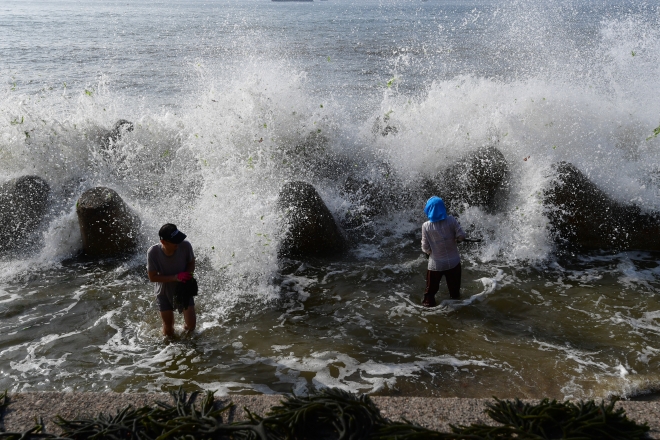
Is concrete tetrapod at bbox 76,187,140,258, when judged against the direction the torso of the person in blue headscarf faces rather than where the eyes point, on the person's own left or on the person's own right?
on the person's own left

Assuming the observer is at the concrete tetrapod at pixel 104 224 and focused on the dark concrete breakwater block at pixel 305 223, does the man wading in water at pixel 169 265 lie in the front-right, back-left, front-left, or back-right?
front-right

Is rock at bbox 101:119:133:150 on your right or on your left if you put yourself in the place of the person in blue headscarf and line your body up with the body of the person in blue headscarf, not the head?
on your left

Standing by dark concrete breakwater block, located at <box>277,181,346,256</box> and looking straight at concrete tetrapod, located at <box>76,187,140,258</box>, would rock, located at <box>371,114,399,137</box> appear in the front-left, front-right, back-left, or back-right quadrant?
back-right

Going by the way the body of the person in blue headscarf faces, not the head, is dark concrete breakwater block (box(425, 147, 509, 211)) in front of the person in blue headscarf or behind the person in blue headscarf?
in front

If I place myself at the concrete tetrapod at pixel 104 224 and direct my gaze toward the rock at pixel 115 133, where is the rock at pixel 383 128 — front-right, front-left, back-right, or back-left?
front-right

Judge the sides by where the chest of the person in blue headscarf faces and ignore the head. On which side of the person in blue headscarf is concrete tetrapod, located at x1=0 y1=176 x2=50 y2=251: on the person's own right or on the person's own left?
on the person's own left

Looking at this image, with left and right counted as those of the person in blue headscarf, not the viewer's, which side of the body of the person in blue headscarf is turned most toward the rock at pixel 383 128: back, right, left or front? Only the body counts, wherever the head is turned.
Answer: front

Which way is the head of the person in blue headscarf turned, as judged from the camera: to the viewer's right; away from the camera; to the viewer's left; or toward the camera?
away from the camera

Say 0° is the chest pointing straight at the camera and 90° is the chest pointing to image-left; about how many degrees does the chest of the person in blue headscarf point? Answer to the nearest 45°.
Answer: approximately 180°

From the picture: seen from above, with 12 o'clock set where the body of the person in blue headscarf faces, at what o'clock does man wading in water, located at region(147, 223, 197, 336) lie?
The man wading in water is roughly at 8 o'clock from the person in blue headscarf.

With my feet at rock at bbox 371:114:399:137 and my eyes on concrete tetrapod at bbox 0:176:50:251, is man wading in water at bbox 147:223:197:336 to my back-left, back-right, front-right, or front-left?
front-left

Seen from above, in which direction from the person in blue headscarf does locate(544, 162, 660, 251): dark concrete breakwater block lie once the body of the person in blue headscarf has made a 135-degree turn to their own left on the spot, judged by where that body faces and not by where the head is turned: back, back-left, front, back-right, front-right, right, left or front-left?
back

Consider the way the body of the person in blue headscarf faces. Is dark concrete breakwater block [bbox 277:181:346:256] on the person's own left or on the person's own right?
on the person's own left
